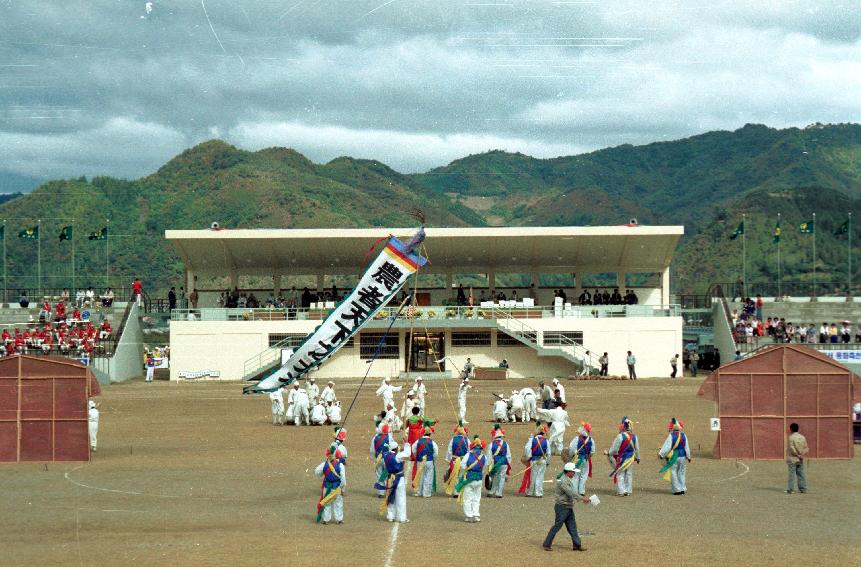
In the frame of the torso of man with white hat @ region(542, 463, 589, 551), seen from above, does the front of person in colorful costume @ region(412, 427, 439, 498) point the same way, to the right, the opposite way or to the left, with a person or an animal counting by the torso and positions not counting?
to the left

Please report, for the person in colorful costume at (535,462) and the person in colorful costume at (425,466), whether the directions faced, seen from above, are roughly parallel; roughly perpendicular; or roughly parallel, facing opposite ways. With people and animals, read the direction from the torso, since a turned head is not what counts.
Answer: roughly parallel

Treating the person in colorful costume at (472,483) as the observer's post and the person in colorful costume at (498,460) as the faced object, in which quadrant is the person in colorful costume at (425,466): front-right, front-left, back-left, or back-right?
front-left

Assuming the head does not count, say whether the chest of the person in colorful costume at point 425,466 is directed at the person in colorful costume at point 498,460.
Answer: no
